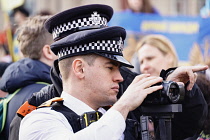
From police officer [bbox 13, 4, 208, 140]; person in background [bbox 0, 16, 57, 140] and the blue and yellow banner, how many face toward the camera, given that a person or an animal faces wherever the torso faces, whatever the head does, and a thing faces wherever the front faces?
1

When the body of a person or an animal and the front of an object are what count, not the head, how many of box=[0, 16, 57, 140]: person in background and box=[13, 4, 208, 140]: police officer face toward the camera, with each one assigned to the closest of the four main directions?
0

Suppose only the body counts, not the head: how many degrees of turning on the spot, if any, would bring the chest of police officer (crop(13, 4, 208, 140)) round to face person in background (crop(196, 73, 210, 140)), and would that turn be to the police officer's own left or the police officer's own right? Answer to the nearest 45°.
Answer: approximately 45° to the police officer's own left

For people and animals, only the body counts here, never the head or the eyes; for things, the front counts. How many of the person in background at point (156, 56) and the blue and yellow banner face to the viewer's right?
0

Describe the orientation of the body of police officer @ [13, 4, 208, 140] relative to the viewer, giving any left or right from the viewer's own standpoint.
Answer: facing to the right of the viewer

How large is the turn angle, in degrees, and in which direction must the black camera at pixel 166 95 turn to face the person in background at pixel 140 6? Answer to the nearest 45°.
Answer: approximately 135° to its left

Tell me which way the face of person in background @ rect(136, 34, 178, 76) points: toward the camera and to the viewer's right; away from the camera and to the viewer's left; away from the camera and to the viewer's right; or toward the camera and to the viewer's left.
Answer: toward the camera and to the viewer's left

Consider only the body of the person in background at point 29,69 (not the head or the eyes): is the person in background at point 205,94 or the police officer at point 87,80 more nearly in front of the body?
the person in background

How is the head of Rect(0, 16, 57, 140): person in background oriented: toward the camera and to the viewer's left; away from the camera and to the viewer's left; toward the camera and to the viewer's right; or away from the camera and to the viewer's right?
away from the camera and to the viewer's right

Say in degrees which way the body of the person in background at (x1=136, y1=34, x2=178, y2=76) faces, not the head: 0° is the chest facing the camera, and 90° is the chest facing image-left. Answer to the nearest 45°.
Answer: approximately 45°

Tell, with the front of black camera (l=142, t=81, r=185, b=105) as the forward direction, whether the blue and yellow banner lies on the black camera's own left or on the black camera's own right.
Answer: on the black camera's own left

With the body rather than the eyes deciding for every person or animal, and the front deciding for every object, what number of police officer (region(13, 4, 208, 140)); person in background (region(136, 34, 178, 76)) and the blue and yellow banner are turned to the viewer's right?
1

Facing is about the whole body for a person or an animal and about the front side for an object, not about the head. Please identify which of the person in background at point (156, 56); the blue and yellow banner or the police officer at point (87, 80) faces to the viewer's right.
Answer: the police officer
